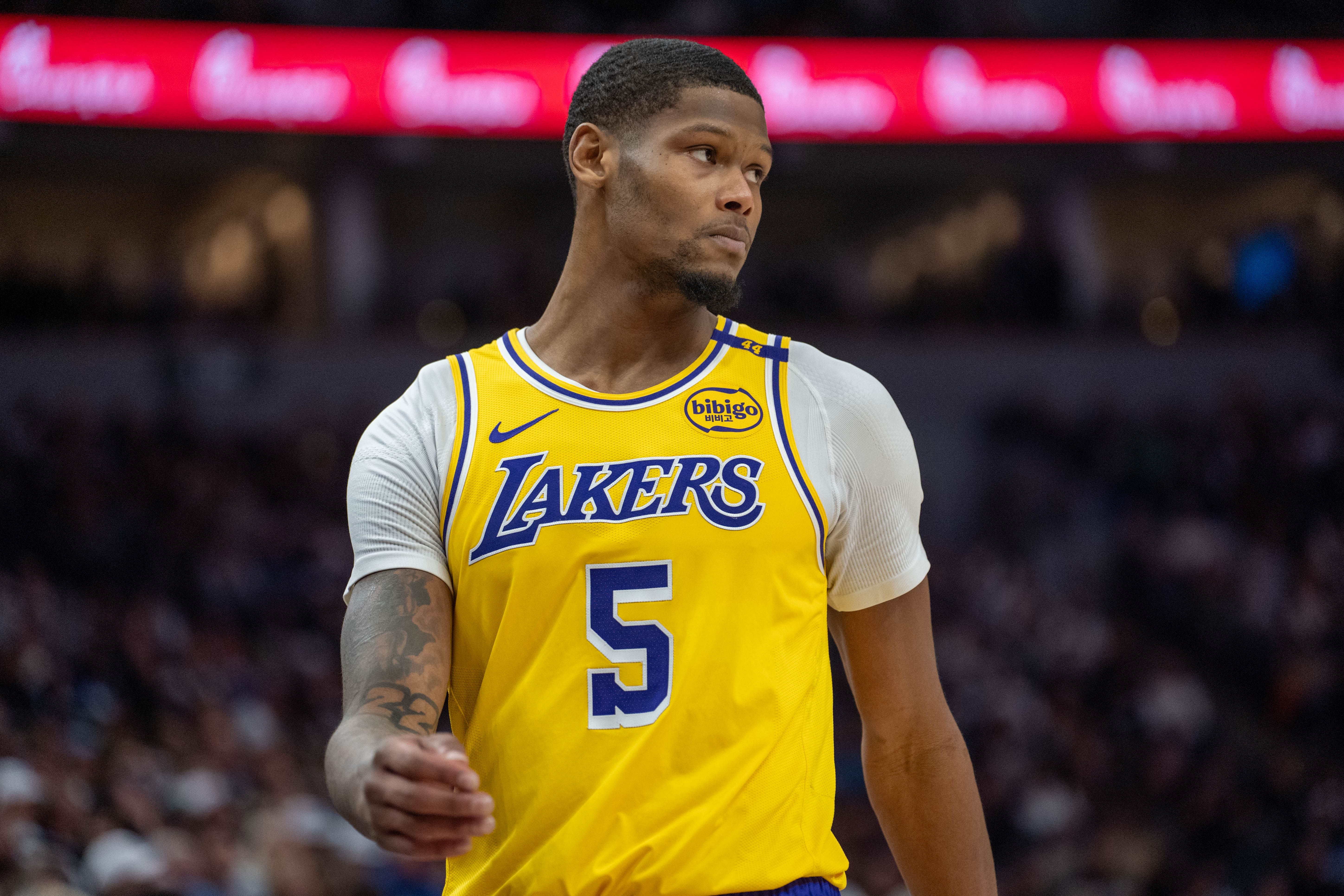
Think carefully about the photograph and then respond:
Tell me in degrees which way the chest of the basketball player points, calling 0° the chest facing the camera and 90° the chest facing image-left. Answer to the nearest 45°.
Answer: approximately 0°
